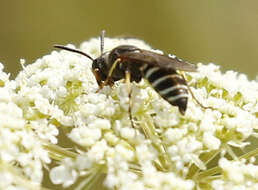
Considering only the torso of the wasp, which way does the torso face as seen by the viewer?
to the viewer's left
